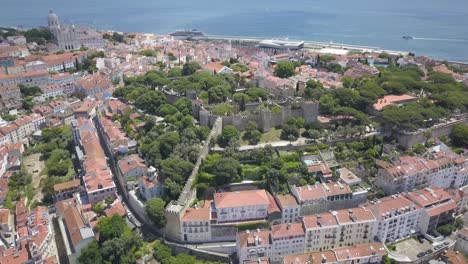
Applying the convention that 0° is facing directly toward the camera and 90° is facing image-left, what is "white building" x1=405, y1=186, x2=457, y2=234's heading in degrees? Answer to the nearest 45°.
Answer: approximately 315°

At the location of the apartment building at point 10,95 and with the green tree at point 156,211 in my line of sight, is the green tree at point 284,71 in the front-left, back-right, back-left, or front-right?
front-left

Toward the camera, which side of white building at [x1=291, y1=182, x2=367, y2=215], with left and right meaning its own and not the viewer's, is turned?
front

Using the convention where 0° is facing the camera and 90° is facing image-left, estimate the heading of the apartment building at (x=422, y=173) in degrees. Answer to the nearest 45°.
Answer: approximately 315°

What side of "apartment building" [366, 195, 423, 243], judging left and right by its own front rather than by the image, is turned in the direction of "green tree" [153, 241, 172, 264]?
right

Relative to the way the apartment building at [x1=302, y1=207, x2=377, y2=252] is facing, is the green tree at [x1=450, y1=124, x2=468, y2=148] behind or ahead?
behind

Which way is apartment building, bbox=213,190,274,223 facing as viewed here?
toward the camera

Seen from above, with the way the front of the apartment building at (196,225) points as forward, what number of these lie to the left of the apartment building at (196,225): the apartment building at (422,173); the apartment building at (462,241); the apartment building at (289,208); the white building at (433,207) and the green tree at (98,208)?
4

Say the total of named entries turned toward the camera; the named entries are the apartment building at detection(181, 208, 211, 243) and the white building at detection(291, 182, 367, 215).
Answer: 2

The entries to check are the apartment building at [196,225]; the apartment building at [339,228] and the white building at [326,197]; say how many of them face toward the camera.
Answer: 3

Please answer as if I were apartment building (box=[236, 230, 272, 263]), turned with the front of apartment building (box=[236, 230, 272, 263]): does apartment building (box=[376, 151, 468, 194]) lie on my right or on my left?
on my left

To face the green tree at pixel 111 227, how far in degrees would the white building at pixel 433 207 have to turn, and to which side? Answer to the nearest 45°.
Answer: approximately 90° to its right

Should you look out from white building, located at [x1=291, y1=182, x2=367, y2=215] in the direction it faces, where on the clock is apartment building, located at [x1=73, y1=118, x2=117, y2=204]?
The apartment building is roughly at 3 o'clock from the white building.

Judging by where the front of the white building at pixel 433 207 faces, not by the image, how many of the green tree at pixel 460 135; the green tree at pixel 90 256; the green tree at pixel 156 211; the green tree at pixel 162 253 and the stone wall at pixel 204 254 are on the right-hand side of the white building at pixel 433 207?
4

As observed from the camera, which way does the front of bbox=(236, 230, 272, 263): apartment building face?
facing the viewer

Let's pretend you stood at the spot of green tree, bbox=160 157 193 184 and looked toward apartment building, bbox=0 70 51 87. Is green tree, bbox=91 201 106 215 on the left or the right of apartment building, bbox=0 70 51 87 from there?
left
